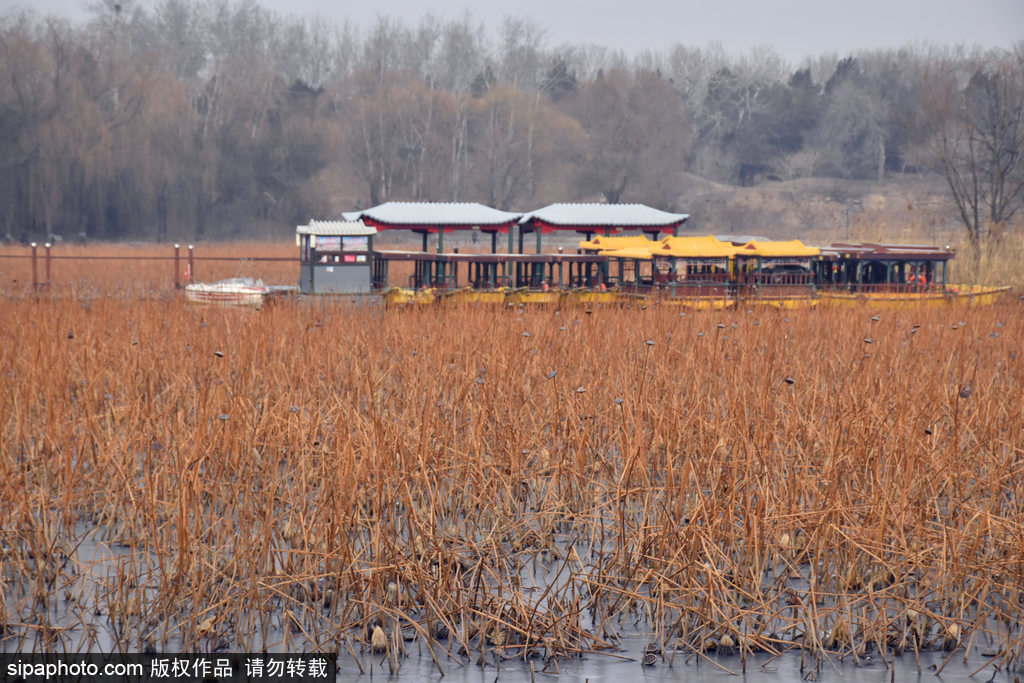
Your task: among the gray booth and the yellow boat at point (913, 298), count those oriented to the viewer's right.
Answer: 1

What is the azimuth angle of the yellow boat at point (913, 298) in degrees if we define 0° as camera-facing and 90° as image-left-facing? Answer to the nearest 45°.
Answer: approximately 270°

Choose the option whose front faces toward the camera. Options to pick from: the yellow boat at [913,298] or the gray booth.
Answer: the gray booth

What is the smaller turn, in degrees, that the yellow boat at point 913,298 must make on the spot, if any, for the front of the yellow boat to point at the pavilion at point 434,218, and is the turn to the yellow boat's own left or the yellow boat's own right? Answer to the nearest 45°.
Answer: approximately 180°

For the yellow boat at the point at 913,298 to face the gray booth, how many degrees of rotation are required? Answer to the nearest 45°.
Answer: approximately 180°

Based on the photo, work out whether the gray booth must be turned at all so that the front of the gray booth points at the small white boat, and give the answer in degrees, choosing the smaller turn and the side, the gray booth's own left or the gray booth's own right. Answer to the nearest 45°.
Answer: approximately 45° to the gray booth's own right

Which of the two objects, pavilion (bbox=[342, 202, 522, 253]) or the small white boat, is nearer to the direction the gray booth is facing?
the small white boat

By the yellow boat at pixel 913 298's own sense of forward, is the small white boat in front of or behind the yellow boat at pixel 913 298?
behind

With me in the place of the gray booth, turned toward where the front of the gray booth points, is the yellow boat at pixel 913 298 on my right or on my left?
on my left

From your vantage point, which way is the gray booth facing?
toward the camera

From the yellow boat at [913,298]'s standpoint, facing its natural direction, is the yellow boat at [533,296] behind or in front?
behind

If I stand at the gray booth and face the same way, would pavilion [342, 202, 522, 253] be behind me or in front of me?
behind

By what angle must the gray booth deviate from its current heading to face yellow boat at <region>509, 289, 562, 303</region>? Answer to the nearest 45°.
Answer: approximately 45° to its left
